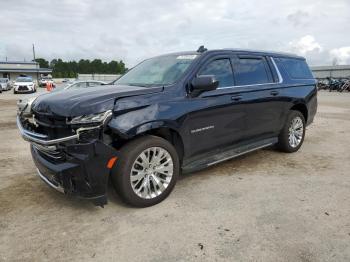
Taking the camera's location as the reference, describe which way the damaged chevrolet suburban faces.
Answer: facing the viewer and to the left of the viewer
